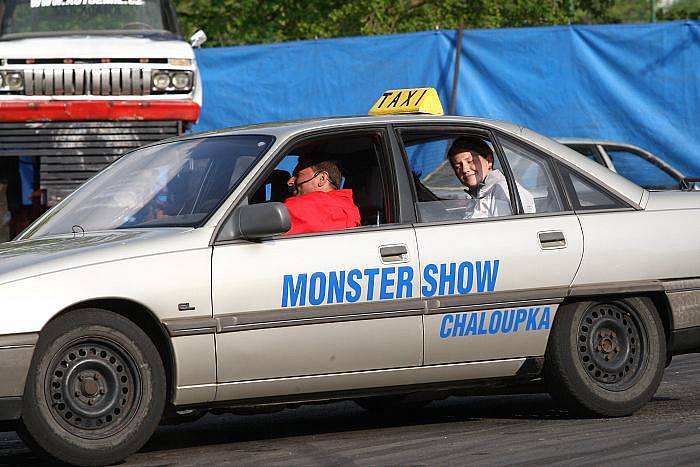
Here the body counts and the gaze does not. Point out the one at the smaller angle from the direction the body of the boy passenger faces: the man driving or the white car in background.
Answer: the man driving

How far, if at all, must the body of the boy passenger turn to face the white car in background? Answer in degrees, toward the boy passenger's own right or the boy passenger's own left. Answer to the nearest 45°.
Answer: approximately 135° to the boy passenger's own right

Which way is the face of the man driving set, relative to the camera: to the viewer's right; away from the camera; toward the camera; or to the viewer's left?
to the viewer's left

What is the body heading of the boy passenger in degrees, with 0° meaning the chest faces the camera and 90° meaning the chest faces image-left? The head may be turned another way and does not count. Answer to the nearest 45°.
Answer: approximately 45°
